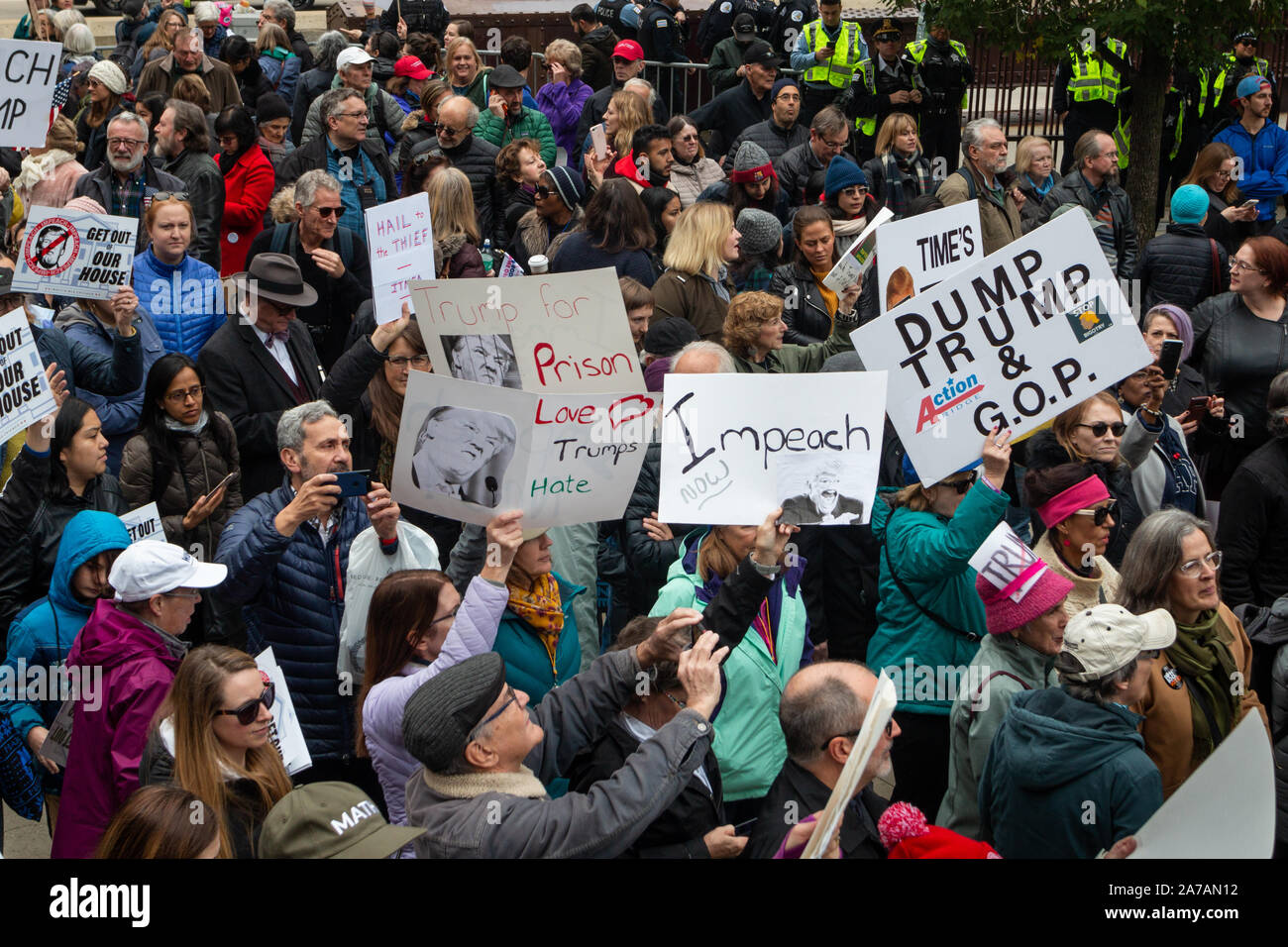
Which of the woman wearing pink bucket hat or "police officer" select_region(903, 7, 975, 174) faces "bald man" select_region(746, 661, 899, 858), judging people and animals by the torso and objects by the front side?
the police officer

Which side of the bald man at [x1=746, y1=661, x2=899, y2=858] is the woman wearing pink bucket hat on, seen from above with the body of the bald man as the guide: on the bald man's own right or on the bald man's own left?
on the bald man's own left

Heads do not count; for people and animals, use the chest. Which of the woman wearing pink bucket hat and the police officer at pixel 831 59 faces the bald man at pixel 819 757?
the police officer

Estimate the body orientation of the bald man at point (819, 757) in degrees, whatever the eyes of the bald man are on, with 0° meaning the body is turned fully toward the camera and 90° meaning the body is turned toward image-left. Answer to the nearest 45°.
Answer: approximately 270°

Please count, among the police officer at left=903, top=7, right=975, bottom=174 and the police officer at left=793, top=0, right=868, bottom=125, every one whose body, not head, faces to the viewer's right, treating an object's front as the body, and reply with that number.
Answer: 0

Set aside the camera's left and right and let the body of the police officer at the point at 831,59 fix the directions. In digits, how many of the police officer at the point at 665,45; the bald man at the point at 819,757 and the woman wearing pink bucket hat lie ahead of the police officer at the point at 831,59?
2

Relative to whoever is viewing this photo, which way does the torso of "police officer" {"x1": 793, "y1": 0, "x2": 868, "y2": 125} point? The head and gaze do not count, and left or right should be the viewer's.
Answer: facing the viewer

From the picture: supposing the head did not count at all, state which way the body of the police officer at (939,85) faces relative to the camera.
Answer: toward the camera
